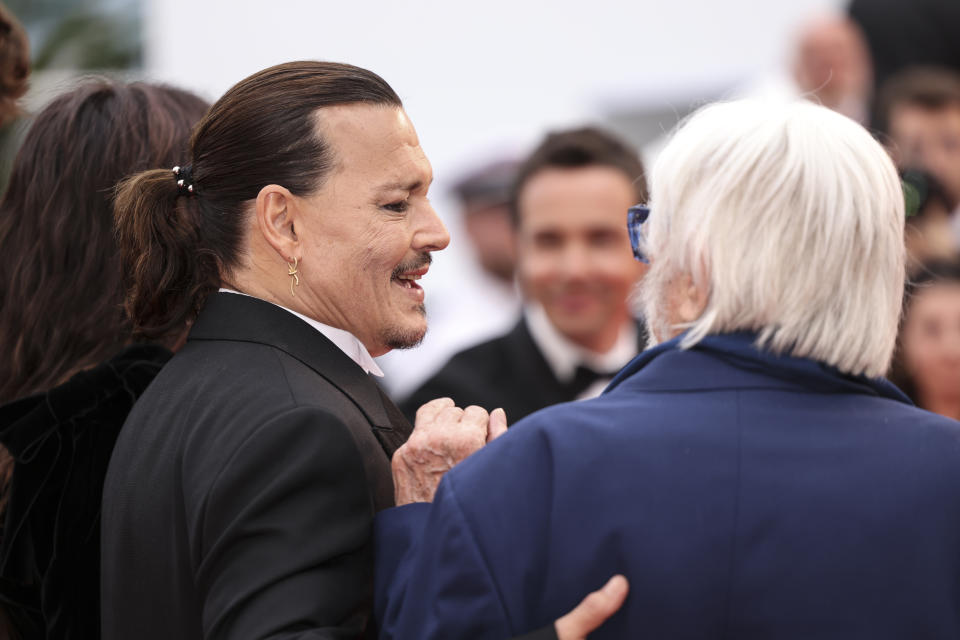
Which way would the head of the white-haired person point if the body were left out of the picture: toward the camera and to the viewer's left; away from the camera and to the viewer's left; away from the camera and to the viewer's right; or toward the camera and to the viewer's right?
away from the camera and to the viewer's left

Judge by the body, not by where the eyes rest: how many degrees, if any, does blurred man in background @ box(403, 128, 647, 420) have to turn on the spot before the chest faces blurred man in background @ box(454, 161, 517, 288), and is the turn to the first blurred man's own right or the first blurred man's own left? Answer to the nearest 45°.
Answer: approximately 180°

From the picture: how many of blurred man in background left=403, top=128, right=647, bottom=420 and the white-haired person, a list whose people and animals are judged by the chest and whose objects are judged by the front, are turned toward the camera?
1

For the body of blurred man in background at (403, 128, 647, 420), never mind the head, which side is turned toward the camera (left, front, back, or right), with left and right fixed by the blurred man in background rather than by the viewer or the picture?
front

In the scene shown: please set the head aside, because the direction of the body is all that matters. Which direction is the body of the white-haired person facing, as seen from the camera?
away from the camera

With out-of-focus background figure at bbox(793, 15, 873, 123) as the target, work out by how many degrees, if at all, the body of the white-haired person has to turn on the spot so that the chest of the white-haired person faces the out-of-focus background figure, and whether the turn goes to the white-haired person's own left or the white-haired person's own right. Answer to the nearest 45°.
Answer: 0° — they already face them

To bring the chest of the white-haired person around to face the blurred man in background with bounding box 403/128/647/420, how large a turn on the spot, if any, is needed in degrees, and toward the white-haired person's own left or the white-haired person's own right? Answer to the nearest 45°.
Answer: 0° — they already face them

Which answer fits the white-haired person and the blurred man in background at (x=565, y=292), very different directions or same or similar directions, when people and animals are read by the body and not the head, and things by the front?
very different directions

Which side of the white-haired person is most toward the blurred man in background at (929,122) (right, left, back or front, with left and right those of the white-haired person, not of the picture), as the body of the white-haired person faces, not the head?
front

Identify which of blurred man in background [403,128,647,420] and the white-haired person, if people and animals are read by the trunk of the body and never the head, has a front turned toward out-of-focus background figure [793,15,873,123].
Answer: the white-haired person

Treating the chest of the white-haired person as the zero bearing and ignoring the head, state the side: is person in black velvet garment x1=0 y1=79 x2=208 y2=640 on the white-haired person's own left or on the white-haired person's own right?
on the white-haired person's own left

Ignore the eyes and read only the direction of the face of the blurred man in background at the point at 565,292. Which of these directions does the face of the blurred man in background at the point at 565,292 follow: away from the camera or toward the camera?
toward the camera

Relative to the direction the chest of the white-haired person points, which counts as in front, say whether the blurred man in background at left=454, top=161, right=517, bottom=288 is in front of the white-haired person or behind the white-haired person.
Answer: in front

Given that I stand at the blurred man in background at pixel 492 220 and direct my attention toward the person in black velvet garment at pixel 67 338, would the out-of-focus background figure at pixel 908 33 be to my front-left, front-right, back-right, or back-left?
back-left

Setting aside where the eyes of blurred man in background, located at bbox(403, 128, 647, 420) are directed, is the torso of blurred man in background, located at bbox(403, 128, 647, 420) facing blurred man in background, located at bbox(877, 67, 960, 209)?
no

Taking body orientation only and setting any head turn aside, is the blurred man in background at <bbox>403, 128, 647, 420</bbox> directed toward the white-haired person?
yes

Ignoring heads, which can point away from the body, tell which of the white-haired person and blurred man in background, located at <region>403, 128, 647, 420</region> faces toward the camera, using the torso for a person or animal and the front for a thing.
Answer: the blurred man in background

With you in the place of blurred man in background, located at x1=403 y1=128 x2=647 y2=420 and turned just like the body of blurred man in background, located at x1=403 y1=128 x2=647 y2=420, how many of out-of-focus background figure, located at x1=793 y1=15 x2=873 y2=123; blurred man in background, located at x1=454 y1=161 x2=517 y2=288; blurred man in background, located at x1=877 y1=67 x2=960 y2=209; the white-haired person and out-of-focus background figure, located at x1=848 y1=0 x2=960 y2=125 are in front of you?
1

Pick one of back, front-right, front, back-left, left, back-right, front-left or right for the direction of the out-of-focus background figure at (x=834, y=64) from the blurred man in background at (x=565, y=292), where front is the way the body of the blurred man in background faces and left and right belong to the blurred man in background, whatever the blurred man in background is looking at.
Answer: back-left

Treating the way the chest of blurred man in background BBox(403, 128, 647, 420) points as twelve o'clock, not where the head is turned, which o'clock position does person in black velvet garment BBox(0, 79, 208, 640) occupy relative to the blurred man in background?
The person in black velvet garment is roughly at 1 o'clock from the blurred man in background.
